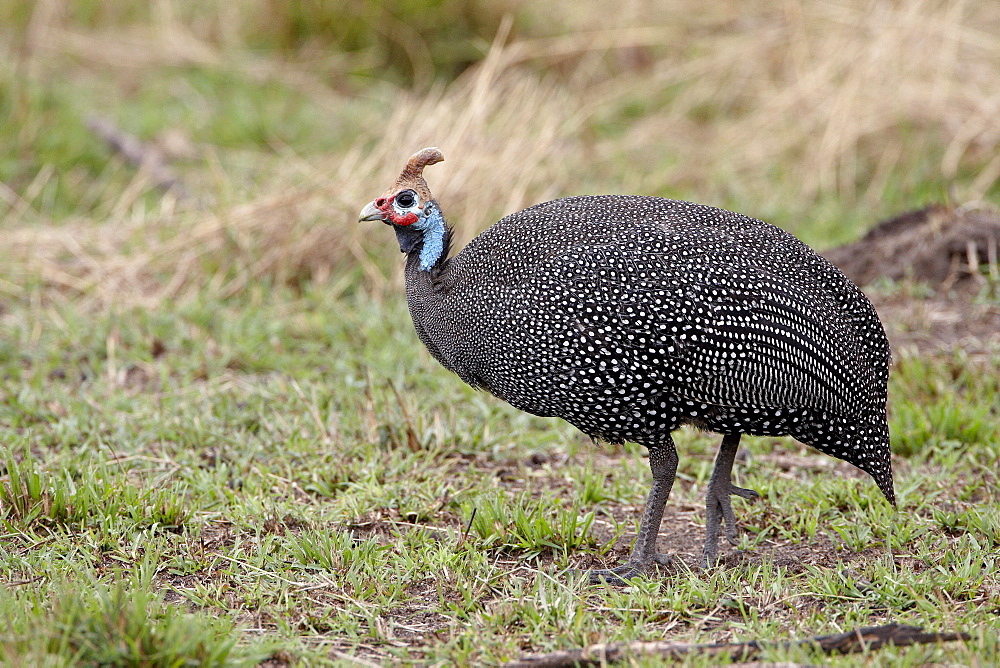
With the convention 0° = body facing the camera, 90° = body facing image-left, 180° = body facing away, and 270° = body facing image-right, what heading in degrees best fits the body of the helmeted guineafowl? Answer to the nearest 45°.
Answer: approximately 90°

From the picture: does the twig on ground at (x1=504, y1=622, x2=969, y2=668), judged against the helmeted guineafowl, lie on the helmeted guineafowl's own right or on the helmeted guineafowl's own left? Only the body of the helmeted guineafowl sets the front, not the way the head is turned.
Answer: on the helmeted guineafowl's own left

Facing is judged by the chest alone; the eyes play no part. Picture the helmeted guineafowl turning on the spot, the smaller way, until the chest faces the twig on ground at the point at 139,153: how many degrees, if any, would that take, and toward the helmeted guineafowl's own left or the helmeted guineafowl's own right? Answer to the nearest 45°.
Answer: approximately 45° to the helmeted guineafowl's own right
